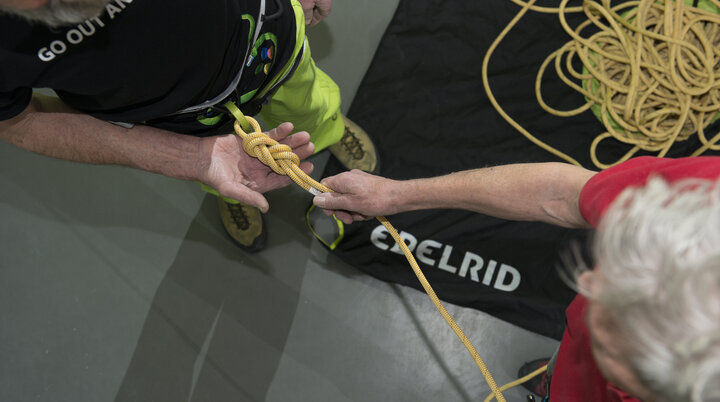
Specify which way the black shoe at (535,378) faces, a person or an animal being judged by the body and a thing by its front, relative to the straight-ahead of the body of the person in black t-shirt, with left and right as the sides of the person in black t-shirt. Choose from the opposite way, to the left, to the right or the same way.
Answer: the opposite way

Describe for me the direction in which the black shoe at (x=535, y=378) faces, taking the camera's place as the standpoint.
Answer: facing to the left of the viewer

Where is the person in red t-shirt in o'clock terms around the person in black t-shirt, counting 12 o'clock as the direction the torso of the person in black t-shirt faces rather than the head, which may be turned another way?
The person in red t-shirt is roughly at 12 o'clock from the person in black t-shirt.

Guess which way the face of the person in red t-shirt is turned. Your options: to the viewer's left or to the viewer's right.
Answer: to the viewer's left

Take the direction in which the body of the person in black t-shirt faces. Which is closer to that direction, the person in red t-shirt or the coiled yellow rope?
the person in red t-shirt

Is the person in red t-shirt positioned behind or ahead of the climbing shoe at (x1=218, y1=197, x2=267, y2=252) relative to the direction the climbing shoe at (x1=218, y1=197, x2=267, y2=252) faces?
ahead

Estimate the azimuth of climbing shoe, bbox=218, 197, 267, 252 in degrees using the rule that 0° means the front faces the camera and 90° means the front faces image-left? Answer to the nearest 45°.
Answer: approximately 315°

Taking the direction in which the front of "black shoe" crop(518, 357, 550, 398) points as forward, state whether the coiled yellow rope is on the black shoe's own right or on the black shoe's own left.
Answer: on the black shoe's own right

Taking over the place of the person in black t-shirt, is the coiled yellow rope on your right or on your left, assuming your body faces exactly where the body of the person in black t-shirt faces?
on your left

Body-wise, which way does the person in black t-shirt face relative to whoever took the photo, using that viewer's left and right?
facing the viewer and to the right of the viewer
